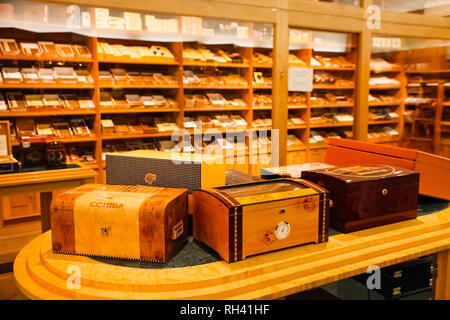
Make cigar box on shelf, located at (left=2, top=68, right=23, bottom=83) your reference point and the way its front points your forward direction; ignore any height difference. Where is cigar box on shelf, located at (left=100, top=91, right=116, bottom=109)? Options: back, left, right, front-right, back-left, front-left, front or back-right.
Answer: left

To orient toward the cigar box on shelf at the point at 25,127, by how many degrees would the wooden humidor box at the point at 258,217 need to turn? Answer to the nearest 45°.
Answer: approximately 180°

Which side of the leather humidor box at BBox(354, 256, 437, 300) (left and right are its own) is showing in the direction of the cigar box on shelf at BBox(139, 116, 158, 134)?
back

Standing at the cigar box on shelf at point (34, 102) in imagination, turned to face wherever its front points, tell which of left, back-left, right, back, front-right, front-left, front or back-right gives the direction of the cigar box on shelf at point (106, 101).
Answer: left

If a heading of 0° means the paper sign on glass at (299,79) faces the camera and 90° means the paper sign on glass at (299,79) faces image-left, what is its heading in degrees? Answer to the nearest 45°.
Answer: approximately 0°

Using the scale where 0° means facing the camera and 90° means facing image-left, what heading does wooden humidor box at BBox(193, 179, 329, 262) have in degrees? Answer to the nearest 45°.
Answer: approximately 315°

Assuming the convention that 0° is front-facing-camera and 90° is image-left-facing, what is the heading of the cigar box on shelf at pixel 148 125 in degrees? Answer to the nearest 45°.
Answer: approximately 0°
